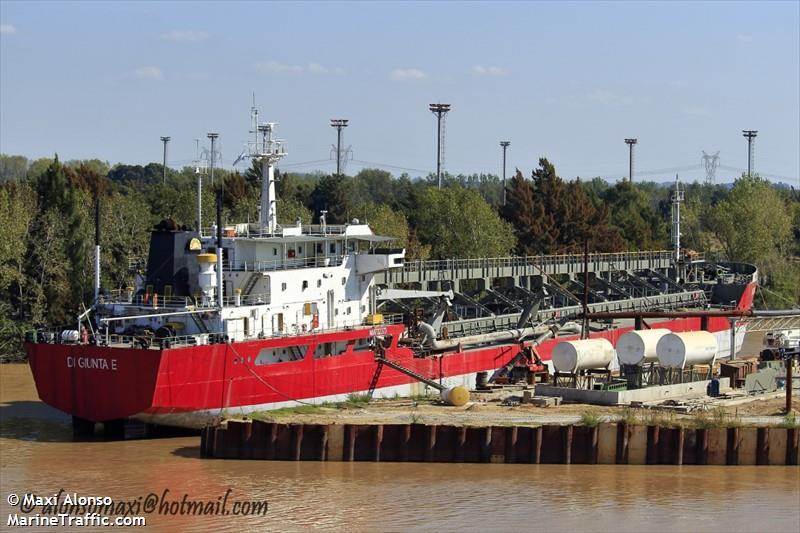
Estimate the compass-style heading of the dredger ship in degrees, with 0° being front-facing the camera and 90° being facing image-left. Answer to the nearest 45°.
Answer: approximately 225°

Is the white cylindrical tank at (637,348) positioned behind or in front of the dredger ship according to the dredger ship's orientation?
in front

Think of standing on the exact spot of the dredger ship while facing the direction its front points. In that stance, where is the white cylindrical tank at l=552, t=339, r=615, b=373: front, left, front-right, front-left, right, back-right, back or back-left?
front-right

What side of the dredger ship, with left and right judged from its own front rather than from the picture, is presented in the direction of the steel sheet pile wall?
right
